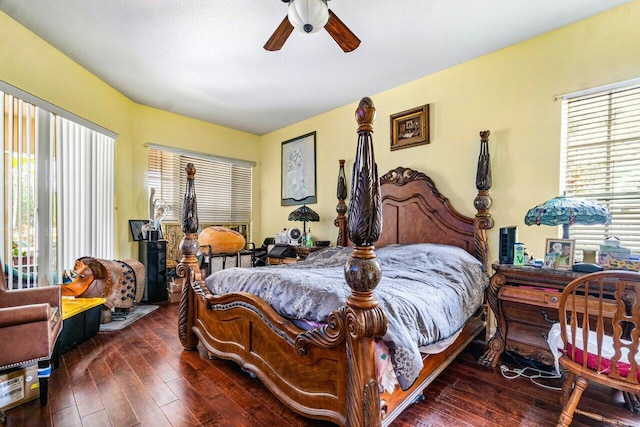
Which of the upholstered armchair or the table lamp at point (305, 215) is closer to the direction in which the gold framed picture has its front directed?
the upholstered armchair

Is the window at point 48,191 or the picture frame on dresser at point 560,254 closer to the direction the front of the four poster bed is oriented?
the window

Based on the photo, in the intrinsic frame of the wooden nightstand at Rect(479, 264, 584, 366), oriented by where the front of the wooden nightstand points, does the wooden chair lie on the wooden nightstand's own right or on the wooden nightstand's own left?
on the wooden nightstand's own left

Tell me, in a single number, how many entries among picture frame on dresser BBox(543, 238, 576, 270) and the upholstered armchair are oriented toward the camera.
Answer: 1

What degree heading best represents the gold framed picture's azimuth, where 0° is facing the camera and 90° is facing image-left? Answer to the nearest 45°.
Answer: approximately 45°

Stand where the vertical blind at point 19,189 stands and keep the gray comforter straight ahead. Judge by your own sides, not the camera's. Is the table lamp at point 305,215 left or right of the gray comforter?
left

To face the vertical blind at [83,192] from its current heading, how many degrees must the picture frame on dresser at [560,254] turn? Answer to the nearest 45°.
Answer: approximately 45° to its right

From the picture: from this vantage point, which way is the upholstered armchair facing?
to the viewer's right

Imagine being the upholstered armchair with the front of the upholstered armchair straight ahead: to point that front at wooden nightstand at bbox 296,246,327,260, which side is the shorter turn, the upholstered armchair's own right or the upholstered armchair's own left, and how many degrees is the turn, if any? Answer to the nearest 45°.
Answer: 0° — it already faces it
